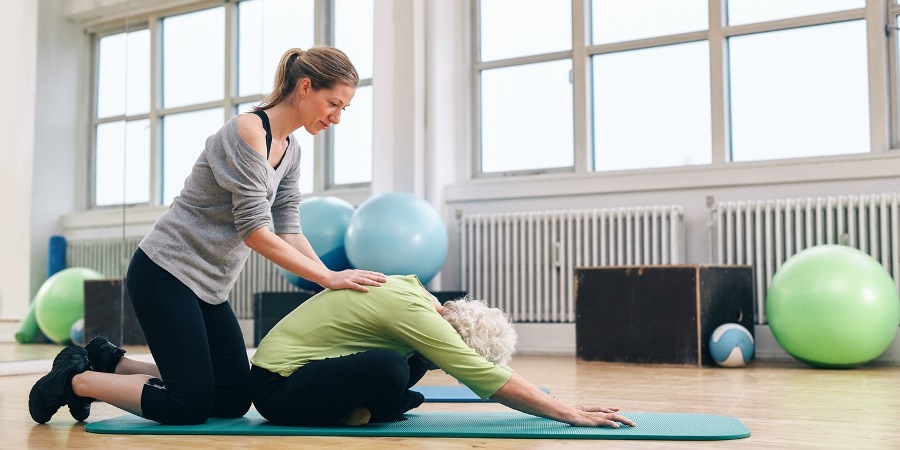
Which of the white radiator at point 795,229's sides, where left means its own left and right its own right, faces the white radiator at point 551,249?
right

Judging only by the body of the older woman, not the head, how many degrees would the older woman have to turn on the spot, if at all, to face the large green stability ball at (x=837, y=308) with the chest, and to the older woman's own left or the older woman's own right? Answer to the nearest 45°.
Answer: approximately 45° to the older woman's own left

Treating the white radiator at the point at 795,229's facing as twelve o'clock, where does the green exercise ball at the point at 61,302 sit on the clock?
The green exercise ball is roughly at 2 o'clock from the white radiator.

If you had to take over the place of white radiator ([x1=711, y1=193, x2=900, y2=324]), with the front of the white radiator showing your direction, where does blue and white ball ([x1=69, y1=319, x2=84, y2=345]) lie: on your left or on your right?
on your right

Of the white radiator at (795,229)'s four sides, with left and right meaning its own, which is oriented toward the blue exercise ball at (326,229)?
right

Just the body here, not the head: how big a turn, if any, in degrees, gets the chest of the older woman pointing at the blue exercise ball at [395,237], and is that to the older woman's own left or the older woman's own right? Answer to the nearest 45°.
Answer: approximately 90° to the older woman's own left

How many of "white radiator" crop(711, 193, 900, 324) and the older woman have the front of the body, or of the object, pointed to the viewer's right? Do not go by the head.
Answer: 1

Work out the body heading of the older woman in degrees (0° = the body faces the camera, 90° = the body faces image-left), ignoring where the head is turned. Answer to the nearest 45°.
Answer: approximately 270°
